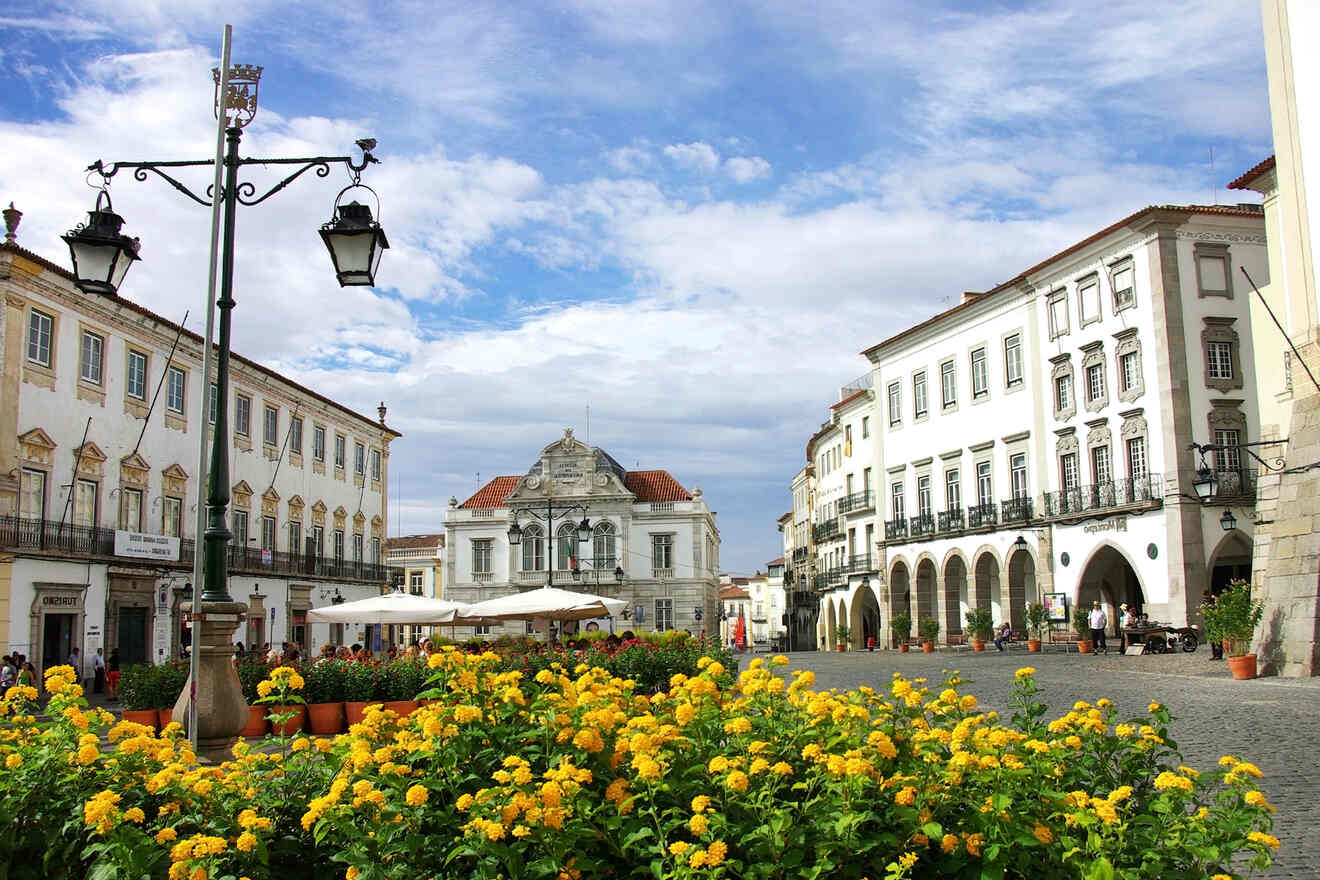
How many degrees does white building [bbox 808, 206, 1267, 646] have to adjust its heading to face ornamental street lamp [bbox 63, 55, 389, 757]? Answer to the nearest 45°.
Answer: approximately 45° to its left

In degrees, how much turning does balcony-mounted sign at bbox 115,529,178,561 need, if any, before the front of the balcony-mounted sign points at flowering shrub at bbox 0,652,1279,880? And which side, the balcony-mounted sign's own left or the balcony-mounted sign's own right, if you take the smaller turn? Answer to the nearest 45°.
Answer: approximately 45° to the balcony-mounted sign's own right

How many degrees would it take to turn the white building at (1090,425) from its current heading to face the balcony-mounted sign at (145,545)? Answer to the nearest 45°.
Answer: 0° — it already faces it

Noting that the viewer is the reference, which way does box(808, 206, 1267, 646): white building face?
facing the viewer and to the left of the viewer

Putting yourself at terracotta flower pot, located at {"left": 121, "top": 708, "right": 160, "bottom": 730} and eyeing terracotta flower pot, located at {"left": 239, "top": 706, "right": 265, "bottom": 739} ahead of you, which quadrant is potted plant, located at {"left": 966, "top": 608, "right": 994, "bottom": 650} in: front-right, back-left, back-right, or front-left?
front-left

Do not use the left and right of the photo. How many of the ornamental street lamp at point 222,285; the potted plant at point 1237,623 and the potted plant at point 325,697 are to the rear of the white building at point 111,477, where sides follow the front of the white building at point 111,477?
0

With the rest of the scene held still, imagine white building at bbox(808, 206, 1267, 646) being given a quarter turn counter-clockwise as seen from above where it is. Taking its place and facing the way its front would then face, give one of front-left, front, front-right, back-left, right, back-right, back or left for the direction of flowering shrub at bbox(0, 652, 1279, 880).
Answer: front-right

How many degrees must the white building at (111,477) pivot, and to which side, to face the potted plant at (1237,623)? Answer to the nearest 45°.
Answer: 0° — it already faces it

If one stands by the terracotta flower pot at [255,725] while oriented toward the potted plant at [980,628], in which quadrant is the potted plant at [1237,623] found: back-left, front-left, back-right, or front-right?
front-right

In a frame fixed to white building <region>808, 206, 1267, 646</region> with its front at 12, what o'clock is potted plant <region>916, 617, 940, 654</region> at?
The potted plant is roughly at 3 o'clock from the white building.

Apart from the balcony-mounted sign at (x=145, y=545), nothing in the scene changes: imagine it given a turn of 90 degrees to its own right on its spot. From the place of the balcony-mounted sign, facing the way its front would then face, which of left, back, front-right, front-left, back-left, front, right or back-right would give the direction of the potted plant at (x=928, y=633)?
back-left

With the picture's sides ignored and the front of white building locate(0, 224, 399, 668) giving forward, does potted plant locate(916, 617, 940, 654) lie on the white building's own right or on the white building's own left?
on the white building's own left

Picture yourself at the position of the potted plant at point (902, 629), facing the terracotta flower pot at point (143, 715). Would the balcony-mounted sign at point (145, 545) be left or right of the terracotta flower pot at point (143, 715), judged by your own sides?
right

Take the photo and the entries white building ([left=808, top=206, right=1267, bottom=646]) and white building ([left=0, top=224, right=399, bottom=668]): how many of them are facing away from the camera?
0

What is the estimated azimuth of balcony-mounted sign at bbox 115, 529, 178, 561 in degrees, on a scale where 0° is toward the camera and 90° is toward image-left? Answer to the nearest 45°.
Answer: approximately 315°

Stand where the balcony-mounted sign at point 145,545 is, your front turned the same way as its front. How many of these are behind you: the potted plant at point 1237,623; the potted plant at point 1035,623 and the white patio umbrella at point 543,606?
0

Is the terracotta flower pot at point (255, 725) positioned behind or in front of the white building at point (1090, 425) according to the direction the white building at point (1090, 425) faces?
in front
